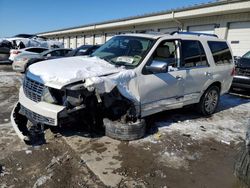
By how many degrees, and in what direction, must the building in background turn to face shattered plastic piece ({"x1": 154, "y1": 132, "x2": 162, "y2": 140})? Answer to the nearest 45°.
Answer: approximately 45° to its left

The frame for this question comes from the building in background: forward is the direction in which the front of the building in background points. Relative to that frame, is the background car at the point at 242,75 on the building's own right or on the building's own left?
on the building's own left

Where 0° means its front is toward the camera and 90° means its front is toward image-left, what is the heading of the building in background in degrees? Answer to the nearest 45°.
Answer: approximately 45°

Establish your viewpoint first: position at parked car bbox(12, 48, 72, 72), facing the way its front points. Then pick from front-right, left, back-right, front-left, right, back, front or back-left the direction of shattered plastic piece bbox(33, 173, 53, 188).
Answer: front-left

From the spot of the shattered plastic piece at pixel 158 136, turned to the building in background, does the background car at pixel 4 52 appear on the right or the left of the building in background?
left

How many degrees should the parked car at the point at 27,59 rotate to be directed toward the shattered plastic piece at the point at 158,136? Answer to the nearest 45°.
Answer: approximately 45° to its left

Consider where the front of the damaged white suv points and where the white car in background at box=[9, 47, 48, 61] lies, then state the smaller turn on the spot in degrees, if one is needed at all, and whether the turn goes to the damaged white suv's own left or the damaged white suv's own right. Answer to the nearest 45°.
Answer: approximately 90° to the damaged white suv's own right

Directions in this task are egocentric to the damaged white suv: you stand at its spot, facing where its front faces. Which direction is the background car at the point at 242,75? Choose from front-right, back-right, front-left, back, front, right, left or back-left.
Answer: back
